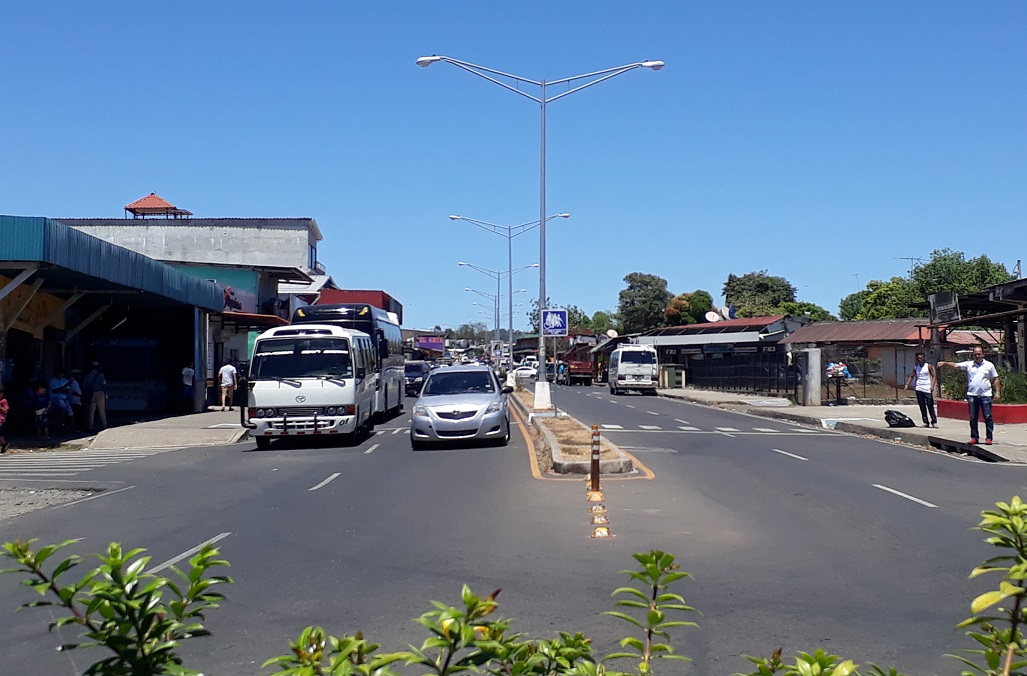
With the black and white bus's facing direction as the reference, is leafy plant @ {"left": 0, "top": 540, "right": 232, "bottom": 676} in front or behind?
in front

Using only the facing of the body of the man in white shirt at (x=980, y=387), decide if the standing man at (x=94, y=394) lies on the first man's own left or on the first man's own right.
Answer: on the first man's own right

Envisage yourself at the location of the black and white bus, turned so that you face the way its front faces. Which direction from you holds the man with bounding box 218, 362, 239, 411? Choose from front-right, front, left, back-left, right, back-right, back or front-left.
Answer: back-right

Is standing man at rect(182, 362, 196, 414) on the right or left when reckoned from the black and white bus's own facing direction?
on its right

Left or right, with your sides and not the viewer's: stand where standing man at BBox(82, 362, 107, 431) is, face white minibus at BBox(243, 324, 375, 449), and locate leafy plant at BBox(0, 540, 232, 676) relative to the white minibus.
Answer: right

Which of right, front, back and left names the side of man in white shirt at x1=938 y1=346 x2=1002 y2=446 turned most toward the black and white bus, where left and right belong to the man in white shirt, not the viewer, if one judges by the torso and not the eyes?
right

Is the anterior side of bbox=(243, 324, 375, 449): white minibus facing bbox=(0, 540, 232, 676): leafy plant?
yes

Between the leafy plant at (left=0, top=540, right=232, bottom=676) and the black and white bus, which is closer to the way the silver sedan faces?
the leafy plant
